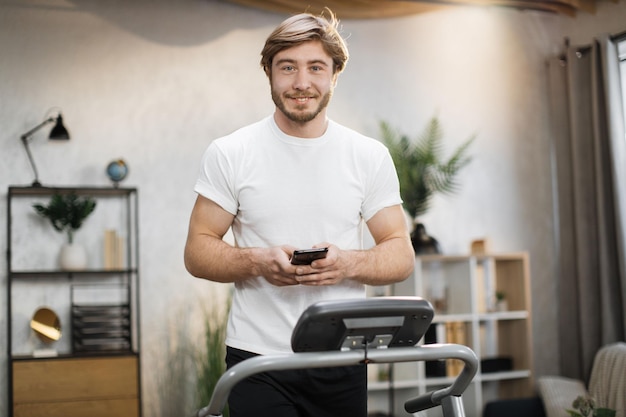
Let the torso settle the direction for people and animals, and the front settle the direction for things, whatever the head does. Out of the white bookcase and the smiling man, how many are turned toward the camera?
2

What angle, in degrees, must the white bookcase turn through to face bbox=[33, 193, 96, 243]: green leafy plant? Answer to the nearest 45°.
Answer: approximately 45° to its right

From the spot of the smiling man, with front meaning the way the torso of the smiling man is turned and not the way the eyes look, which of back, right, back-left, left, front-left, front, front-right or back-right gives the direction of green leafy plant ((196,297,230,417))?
back

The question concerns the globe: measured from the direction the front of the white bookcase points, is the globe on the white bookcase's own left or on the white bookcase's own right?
on the white bookcase's own right

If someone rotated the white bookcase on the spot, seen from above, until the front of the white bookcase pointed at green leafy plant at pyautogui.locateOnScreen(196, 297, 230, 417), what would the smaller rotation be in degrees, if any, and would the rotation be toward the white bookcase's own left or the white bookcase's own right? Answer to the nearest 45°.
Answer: approximately 45° to the white bookcase's own right

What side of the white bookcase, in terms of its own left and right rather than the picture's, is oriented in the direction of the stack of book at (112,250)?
right

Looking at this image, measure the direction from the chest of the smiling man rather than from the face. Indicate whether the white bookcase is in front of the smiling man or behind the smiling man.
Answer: behind

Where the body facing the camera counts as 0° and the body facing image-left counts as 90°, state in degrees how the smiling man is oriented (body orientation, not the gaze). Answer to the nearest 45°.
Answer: approximately 0°
